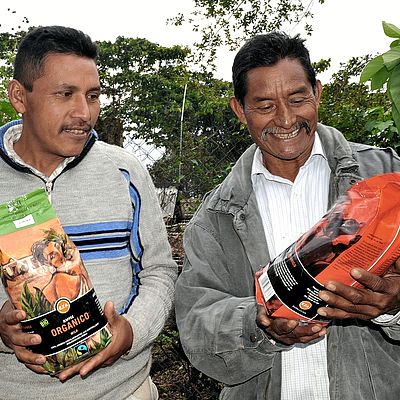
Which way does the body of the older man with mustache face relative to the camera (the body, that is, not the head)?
toward the camera
